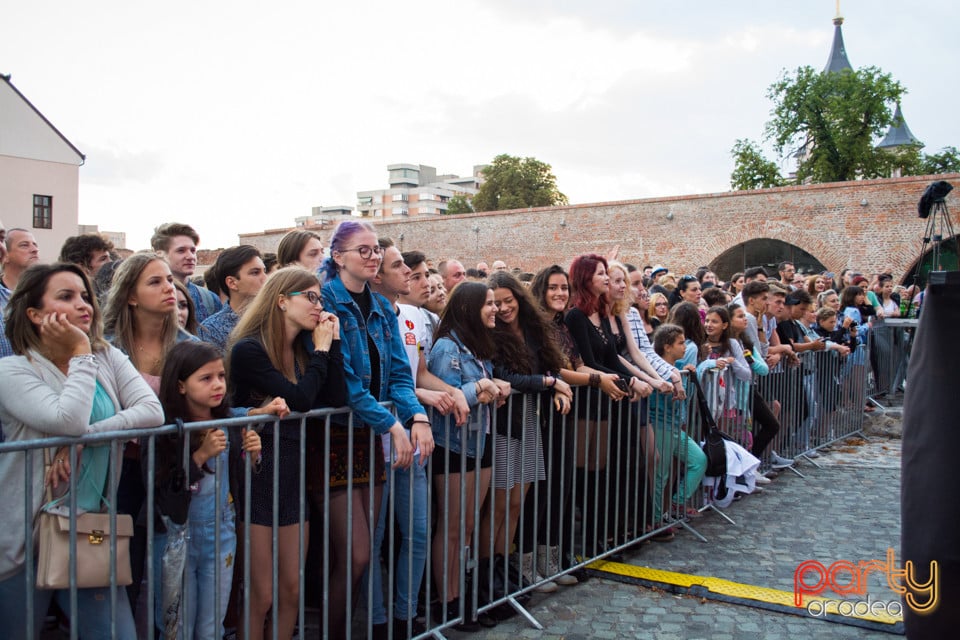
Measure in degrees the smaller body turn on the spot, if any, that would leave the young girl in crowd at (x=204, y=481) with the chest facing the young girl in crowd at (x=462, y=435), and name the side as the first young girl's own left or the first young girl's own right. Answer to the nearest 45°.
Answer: approximately 90° to the first young girl's own left

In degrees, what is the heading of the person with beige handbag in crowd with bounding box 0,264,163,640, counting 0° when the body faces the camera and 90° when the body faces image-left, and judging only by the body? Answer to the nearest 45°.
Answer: approximately 315°

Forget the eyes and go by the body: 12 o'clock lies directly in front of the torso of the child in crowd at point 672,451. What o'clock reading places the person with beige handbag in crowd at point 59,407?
The person with beige handbag in crowd is roughly at 4 o'clock from the child in crowd.

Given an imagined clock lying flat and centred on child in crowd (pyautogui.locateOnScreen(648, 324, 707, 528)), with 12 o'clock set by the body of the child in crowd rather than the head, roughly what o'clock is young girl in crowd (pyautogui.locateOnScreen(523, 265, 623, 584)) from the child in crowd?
The young girl in crowd is roughly at 4 o'clock from the child in crowd.

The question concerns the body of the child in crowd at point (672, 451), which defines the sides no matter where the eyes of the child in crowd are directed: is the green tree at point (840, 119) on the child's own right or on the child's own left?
on the child's own left

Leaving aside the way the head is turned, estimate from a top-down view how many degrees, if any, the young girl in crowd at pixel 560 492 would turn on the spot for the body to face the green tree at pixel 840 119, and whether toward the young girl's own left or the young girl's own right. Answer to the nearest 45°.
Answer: approximately 135° to the young girl's own left

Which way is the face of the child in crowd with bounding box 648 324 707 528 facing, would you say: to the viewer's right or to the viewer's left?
to the viewer's right

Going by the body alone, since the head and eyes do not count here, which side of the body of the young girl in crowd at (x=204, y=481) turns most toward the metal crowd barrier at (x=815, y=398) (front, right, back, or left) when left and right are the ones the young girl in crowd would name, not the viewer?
left

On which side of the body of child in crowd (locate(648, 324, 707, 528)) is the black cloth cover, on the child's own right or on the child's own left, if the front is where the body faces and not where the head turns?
on the child's own right

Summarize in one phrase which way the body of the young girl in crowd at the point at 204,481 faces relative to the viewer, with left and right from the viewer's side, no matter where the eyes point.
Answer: facing the viewer and to the right of the viewer

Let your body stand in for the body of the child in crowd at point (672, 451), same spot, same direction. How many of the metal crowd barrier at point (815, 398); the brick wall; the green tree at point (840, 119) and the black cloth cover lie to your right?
1

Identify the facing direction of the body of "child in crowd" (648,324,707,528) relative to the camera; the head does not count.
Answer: to the viewer's right
